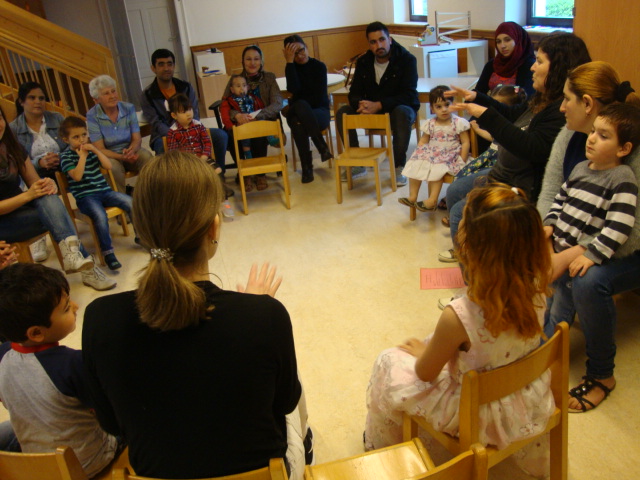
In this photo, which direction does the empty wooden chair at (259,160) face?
toward the camera

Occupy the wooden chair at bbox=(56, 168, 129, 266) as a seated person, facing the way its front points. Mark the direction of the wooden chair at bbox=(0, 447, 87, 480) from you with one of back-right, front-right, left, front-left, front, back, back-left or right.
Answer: front-right

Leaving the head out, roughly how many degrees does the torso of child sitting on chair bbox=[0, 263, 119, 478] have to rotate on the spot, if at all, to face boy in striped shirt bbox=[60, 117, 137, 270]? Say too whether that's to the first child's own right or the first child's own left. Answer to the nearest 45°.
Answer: approximately 45° to the first child's own left

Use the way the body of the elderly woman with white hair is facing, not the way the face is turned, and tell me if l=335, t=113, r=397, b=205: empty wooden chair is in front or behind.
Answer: in front

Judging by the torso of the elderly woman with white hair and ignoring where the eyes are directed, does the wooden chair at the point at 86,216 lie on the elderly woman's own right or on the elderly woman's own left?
on the elderly woman's own right

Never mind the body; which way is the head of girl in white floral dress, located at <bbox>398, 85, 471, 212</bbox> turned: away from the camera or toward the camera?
toward the camera

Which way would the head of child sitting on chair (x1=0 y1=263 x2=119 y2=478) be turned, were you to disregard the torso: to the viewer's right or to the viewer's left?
to the viewer's right

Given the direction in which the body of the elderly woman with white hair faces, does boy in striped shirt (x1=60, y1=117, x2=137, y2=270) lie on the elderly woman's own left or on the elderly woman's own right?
on the elderly woman's own right

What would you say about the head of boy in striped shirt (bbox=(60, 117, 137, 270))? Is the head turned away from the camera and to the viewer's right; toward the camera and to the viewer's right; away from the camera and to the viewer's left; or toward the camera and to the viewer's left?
toward the camera and to the viewer's right

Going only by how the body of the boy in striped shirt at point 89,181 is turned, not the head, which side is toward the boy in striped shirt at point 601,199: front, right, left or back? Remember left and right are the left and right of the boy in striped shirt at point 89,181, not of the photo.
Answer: front

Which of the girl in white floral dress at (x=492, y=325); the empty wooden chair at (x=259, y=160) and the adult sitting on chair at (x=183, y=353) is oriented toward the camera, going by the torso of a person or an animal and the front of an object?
the empty wooden chair

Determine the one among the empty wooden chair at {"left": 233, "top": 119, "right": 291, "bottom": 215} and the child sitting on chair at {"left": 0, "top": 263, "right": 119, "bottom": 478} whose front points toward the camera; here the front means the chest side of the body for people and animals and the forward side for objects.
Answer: the empty wooden chair

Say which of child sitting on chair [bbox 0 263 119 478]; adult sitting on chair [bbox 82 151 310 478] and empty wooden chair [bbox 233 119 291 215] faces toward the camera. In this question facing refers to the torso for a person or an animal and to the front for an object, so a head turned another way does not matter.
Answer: the empty wooden chair

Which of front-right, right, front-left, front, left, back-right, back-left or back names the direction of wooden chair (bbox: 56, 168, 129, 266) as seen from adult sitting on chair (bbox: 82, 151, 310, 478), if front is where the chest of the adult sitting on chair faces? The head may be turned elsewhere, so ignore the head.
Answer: front

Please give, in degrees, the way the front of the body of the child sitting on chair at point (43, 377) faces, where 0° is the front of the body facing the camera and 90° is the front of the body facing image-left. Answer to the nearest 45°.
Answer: approximately 225°

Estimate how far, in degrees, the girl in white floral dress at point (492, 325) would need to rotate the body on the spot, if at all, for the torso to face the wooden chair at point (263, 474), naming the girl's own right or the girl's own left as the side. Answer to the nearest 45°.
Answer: approximately 90° to the girl's own left
